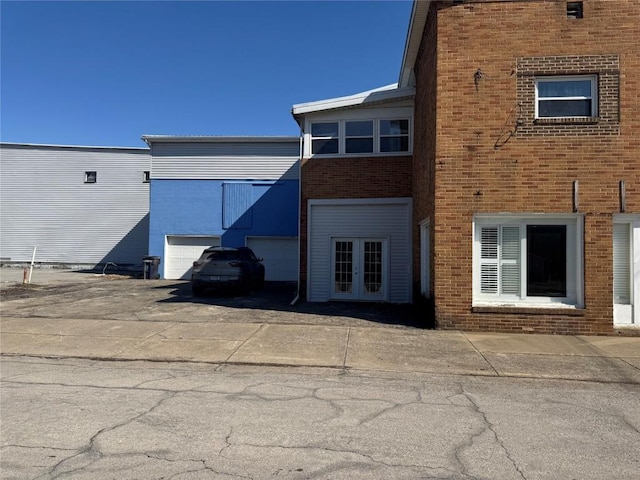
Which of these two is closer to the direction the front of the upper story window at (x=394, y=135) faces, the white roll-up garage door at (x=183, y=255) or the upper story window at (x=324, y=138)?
the upper story window

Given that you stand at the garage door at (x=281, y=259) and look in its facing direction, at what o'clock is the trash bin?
The trash bin is roughly at 3 o'clock from the garage door.

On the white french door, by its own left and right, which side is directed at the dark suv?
right

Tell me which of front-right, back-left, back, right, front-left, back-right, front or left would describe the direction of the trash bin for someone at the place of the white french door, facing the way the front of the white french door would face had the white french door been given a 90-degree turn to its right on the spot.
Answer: front-right

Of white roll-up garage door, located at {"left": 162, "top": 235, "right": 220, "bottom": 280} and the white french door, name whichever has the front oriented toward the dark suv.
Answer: the white roll-up garage door

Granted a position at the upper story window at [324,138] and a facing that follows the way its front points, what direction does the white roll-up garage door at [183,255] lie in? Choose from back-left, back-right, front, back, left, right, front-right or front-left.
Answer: back-right

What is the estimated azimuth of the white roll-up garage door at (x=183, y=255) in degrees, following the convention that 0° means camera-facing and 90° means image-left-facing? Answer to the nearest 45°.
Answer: approximately 0°

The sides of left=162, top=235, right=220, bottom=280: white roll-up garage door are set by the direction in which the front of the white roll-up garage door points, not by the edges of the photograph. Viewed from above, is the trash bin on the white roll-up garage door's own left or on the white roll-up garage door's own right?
on the white roll-up garage door's own right
